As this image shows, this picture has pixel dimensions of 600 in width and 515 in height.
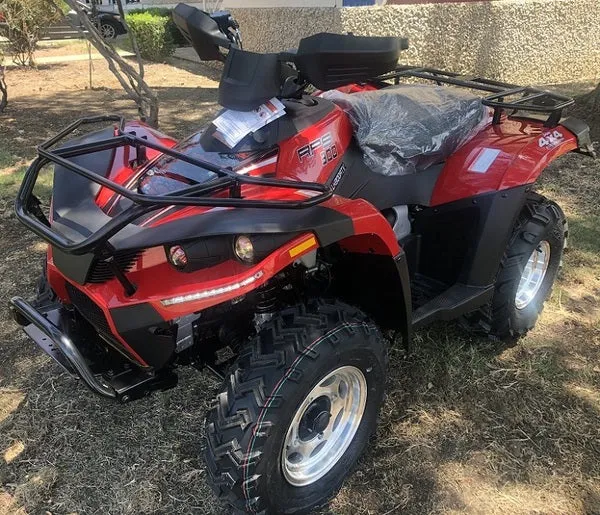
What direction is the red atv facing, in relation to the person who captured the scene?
facing the viewer and to the left of the viewer

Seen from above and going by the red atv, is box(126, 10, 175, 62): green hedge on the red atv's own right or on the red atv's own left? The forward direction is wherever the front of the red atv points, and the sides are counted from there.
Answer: on the red atv's own right
